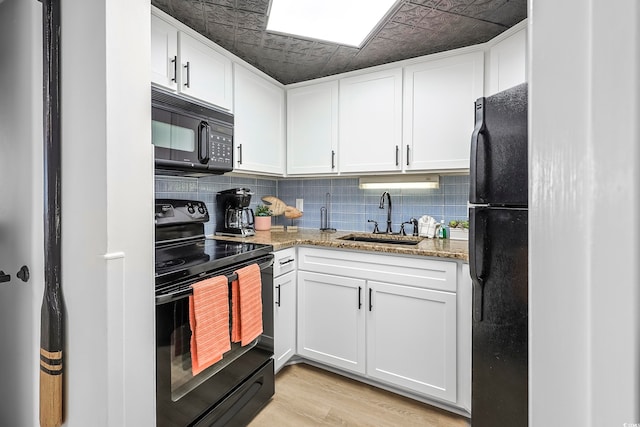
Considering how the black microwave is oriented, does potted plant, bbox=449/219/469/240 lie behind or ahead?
ahead

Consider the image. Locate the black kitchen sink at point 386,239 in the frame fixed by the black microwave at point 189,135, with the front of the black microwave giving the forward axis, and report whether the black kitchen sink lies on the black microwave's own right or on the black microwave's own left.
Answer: on the black microwave's own left

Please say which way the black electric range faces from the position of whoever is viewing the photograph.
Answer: facing the viewer and to the right of the viewer

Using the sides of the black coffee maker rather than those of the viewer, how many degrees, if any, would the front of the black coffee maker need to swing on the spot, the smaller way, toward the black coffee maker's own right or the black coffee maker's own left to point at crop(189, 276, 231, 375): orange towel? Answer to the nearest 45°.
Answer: approximately 45° to the black coffee maker's own right

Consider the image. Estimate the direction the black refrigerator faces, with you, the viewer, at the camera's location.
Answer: facing the viewer and to the left of the viewer

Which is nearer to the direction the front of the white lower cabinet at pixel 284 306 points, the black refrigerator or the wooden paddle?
the black refrigerator

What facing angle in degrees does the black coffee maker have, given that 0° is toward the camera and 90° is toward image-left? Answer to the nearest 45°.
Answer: approximately 315°

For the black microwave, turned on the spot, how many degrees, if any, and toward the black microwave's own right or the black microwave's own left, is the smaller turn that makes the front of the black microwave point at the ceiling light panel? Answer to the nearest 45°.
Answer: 0° — it already faces it

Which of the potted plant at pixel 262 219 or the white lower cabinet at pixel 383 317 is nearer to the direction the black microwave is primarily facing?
the white lower cabinet
